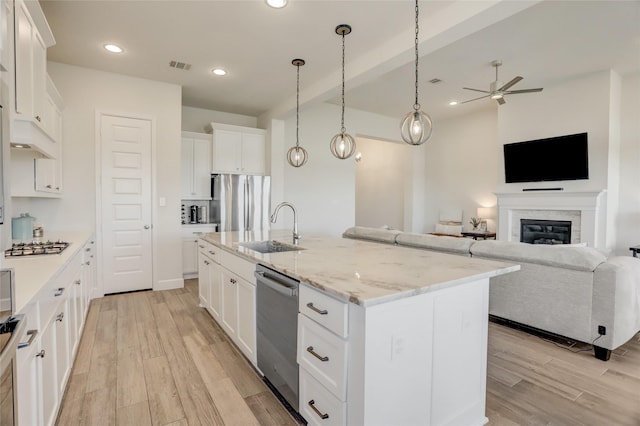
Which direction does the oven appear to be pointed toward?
to the viewer's right

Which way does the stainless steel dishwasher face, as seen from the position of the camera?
facing the viewer and to the left of the viewer

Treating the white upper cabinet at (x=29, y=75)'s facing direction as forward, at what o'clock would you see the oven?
The oven is roughly at 3 o'clock from the white upper cabinet.

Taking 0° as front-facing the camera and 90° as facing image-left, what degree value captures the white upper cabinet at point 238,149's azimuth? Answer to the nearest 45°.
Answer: approximately 0°

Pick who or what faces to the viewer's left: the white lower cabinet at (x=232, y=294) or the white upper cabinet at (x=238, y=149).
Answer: the white lower cabinet

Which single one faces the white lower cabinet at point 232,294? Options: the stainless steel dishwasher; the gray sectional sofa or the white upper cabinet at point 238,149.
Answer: the white upper cabinet

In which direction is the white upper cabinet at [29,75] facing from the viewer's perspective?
to the viewer's right

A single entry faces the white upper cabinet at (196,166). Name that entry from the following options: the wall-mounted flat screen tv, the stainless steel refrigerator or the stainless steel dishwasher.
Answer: the wall-mounted flat screen tv

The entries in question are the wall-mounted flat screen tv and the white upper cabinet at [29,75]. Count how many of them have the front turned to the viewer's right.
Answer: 1

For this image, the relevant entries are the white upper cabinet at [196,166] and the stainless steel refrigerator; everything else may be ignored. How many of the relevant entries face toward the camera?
2

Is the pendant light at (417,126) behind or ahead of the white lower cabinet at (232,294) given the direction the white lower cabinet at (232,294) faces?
behind

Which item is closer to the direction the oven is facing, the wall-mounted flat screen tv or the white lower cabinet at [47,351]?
the wall-mounted flat screen tv

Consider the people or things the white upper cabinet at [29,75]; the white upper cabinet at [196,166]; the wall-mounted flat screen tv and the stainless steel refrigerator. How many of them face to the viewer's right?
1
